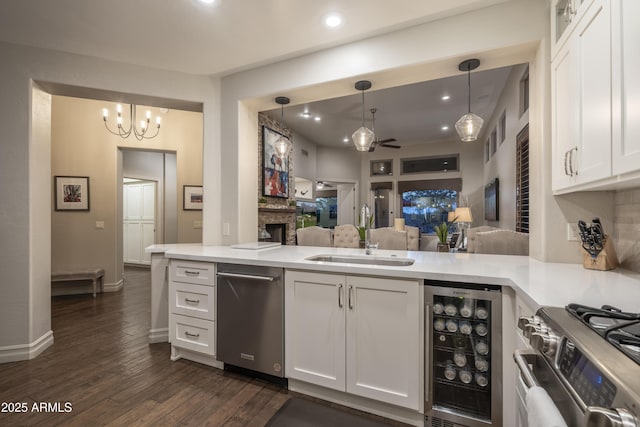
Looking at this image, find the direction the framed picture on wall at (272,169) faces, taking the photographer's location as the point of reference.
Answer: facing the viewer and to the right of the viewer

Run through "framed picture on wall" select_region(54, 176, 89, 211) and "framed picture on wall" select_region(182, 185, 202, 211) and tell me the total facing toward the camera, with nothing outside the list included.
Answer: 2

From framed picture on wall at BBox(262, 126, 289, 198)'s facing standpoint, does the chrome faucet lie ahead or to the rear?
ahead

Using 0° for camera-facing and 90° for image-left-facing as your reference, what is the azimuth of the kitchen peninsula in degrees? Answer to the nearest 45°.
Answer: approximately 45°

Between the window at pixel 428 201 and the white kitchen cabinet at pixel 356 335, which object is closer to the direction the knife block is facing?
the white kitchen cabinet

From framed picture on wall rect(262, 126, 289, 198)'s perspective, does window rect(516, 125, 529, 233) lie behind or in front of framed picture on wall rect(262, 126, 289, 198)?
in front

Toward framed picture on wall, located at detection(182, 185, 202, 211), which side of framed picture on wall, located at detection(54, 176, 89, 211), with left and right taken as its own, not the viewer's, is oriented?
left

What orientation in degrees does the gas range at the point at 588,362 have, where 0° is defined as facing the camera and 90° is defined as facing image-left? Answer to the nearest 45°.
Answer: approximately 45°

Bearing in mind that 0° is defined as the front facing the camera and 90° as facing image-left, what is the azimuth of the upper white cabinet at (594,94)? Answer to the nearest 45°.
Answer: approximately 45°

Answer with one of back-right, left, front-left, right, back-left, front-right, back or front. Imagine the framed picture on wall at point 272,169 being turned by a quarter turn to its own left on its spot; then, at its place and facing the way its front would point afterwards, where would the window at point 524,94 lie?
right

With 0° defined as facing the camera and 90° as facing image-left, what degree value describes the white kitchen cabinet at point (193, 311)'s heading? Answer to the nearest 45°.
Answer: approximately 45°

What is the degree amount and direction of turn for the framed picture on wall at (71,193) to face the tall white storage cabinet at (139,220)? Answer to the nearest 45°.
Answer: approximately 135° to its left

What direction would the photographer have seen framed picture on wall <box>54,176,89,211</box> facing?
facing the viewer

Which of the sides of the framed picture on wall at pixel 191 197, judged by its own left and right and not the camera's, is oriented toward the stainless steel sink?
front
